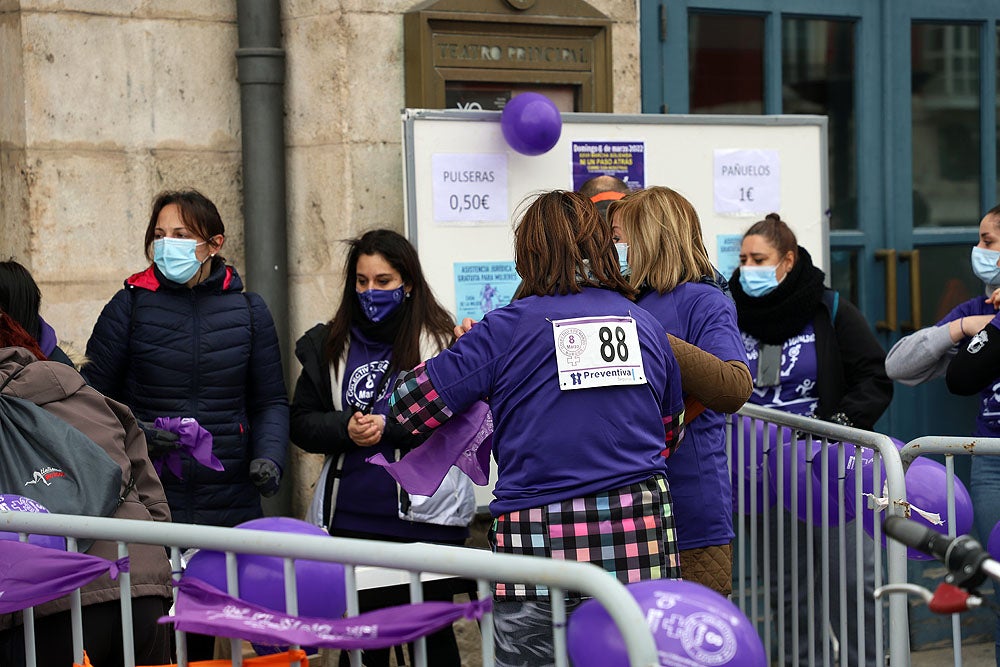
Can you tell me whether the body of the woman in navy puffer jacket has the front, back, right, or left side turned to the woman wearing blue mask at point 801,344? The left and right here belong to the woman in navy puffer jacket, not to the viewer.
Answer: left

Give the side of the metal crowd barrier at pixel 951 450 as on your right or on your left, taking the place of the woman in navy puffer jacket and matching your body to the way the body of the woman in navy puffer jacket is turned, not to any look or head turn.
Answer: on your left

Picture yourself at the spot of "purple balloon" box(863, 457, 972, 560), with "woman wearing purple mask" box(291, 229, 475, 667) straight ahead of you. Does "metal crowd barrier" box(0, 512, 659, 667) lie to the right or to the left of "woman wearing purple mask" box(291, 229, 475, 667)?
left

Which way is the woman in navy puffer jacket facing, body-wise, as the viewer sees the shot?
toward the camera

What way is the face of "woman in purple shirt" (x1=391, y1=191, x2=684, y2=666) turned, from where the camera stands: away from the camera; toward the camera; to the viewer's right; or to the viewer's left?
away from the camera

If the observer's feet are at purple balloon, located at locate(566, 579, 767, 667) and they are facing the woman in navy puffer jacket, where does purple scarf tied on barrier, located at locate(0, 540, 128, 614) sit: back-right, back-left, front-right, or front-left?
front-left

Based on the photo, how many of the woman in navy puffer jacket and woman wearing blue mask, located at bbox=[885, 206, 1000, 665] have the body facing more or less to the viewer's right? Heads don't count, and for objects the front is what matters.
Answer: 0

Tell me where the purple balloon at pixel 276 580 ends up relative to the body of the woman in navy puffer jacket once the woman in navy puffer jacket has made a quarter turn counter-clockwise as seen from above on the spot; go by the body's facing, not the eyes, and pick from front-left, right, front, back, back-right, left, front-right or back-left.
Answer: right

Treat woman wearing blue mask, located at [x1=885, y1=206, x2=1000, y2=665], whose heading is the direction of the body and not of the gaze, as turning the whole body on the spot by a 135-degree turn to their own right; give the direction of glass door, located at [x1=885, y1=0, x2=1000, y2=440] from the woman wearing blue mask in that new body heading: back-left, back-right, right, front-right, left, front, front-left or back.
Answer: front

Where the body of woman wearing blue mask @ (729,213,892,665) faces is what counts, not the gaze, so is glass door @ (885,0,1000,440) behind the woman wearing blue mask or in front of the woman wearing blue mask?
behind

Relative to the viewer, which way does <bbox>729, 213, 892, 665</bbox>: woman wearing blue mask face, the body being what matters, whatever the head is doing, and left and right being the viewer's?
facing the viewer and to the left of the viewer

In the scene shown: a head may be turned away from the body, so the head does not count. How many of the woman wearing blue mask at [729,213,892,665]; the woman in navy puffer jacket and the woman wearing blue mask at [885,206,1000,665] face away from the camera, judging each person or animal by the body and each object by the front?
0

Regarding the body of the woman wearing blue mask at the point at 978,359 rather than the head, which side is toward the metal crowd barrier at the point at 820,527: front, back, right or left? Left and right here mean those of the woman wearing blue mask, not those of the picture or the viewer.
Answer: front

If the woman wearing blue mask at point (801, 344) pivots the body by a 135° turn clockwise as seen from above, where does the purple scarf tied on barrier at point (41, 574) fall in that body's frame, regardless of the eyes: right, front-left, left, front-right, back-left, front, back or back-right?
back-left

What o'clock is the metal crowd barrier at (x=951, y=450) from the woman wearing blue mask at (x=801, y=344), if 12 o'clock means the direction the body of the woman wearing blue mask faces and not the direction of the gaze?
The metal crowd barrier is roughly at 10 o'clock from the woman wearing blue mask.

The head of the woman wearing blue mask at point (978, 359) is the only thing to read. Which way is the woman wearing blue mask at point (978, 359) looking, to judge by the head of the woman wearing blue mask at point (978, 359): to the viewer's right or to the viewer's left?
to the viewer's left
